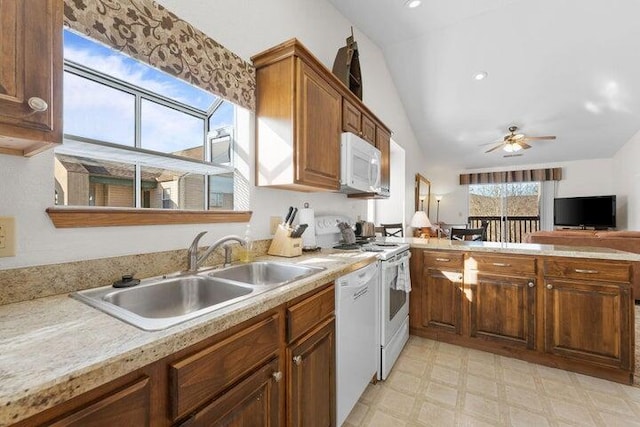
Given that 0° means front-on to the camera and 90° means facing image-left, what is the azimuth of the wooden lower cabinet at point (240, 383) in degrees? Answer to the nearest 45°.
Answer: approximately 315°

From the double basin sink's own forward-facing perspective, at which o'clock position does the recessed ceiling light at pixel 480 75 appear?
The recessed ceiling light is roughly at 10 o'clock from the double basin sink.

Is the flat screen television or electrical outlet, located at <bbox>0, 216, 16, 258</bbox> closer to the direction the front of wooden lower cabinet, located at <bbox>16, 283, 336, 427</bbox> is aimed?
the flat screen television

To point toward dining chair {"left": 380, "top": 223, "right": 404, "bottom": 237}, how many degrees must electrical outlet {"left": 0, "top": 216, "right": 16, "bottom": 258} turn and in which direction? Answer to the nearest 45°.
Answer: approximately 90° to its left

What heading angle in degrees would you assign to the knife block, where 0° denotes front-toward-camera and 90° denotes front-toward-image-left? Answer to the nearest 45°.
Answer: approximately 315°

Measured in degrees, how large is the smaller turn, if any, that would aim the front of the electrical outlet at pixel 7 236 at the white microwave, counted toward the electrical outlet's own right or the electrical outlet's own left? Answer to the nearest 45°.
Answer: approximately 90° to the electrical outlet's own left

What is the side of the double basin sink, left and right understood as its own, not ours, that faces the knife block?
left

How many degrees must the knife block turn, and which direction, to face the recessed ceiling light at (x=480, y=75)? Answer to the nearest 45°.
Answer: approximately 90° to its left

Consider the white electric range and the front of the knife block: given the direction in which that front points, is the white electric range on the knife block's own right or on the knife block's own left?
on the knife block's own left
